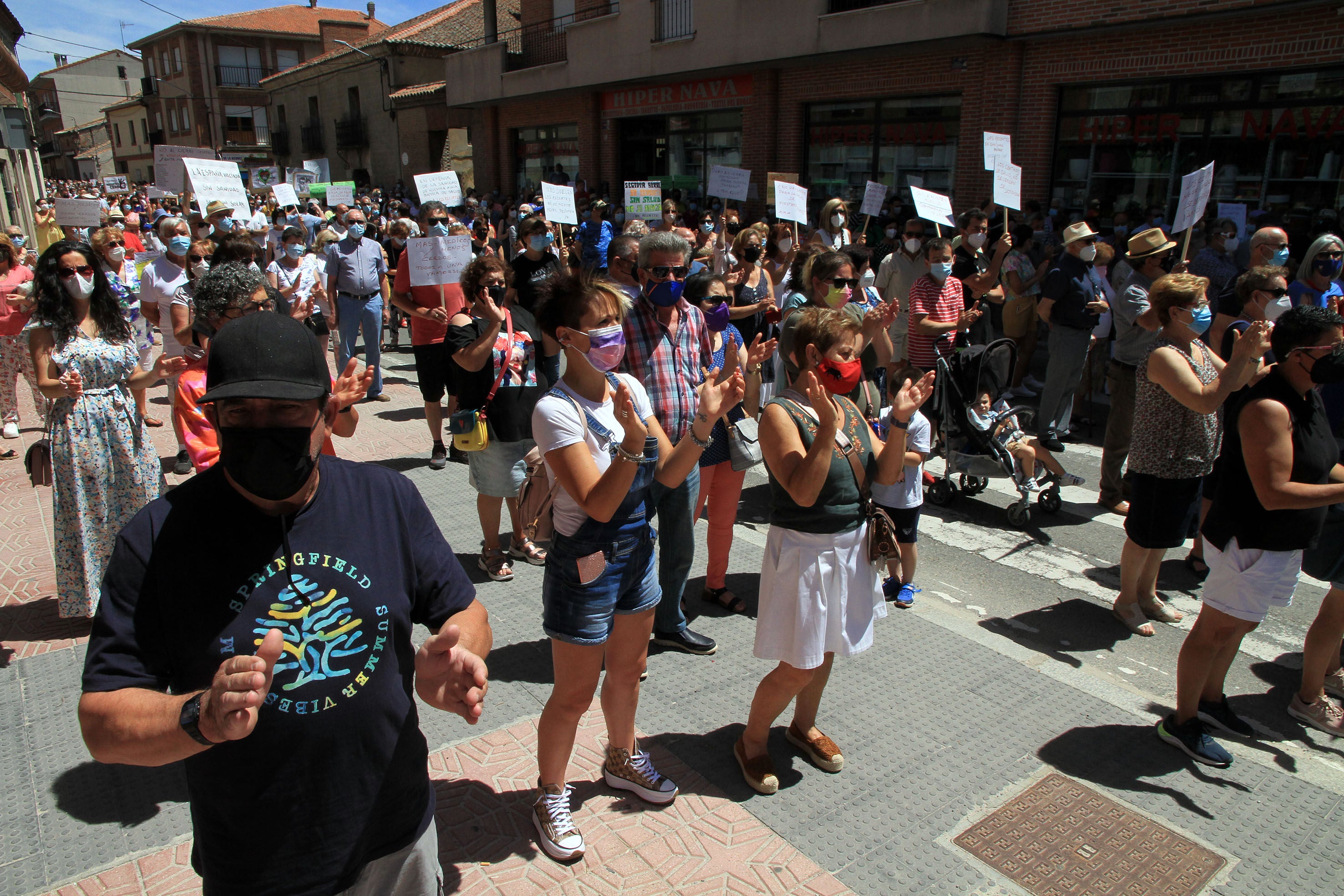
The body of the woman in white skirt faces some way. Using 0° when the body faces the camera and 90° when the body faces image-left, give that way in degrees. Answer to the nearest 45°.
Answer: approximately 315°

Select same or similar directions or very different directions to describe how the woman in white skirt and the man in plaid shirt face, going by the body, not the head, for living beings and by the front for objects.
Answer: same or similar directions

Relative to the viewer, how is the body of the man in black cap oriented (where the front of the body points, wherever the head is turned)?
toward the camera

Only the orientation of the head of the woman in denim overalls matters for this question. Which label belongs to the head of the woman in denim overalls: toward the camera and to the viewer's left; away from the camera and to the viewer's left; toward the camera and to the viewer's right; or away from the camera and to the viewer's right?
toward the camera and to the viewer's right

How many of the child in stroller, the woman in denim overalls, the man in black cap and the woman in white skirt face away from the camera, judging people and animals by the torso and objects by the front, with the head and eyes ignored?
0

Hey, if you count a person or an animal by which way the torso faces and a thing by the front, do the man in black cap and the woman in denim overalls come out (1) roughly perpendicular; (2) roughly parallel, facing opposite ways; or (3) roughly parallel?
roughly parallel

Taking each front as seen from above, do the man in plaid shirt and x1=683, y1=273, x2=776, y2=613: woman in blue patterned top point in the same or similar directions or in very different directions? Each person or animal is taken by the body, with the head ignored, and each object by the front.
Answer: same or similar directions

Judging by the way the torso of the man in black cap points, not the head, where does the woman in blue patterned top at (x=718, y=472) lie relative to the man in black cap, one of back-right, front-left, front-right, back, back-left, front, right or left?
back-left

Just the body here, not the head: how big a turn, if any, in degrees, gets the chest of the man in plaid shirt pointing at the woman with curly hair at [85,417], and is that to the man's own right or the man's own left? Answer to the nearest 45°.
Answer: approximately 135° to the man's own right

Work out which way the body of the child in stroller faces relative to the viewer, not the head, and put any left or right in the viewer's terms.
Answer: facing the viewer and to the right of the viewer

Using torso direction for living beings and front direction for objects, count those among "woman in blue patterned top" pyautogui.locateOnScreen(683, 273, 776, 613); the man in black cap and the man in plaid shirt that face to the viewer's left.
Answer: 0

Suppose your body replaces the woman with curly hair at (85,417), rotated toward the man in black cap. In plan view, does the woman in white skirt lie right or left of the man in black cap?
left
